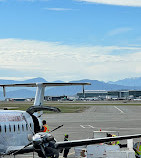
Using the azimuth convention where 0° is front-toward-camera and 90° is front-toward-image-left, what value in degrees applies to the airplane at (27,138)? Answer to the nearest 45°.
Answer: approximately 45°
